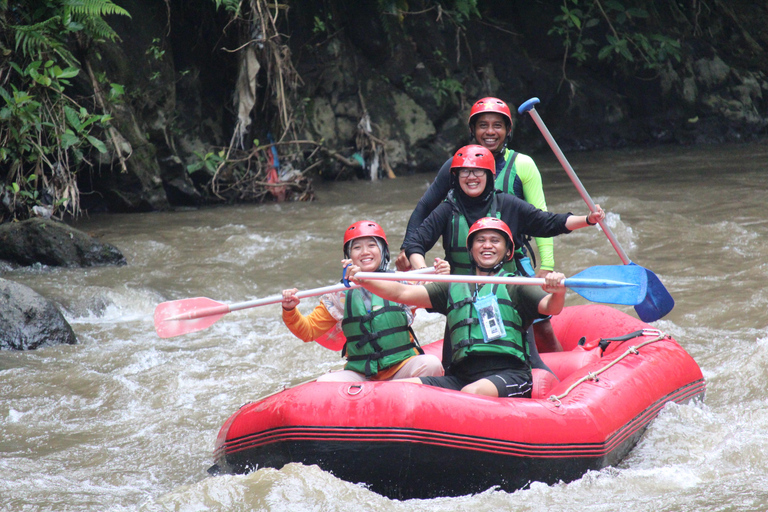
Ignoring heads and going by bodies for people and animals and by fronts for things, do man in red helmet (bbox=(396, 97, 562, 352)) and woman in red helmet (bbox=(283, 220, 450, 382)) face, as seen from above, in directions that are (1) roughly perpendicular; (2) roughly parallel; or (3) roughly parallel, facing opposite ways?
roughly parallel

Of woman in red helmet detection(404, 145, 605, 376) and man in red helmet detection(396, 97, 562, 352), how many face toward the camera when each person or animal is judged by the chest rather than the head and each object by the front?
2

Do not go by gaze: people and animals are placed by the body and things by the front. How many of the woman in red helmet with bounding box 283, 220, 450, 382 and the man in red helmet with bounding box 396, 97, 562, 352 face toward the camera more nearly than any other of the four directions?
2

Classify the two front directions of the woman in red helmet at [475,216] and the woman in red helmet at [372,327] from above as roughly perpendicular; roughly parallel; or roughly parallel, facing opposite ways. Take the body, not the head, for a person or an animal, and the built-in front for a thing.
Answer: roughly parallel

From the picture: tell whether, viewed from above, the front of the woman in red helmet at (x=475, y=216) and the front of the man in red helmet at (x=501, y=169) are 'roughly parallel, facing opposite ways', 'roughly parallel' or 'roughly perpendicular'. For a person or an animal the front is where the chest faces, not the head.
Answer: roughly parallel

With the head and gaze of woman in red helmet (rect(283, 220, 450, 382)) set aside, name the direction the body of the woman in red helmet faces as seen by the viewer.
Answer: toward the camera

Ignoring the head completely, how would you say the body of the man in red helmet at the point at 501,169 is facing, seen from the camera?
toward the camera

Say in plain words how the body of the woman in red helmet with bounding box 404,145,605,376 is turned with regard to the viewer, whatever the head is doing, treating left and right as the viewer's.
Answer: facing the viewer

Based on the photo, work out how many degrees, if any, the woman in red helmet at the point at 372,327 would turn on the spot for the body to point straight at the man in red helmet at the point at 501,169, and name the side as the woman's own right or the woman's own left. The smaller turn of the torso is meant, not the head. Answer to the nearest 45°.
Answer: approximately 135° to the woman's own left

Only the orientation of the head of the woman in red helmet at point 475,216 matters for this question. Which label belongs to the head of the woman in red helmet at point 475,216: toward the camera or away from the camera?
toward the camera

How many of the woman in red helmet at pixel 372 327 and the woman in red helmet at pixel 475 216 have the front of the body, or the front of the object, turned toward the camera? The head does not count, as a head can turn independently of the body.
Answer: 2

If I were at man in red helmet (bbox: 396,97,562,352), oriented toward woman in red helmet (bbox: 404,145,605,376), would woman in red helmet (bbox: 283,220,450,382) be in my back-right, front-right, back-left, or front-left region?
front-right
